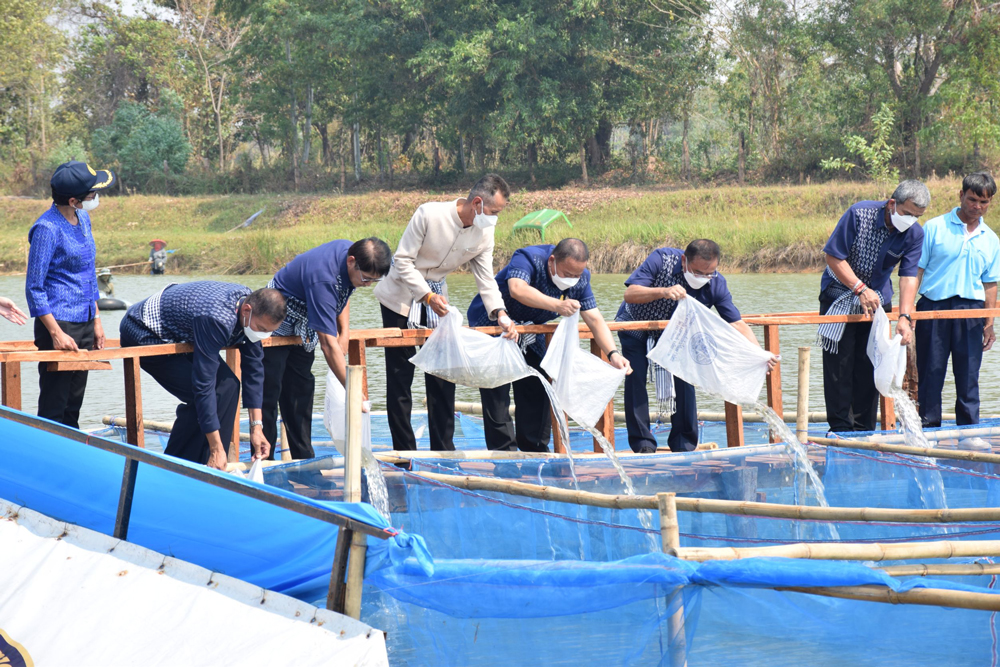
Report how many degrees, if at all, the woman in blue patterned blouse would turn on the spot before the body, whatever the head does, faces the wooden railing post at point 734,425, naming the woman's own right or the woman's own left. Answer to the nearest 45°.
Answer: approximately 45° to the woman's own left

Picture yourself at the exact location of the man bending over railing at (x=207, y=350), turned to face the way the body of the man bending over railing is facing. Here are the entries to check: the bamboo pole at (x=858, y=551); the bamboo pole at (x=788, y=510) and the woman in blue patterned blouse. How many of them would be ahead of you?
2

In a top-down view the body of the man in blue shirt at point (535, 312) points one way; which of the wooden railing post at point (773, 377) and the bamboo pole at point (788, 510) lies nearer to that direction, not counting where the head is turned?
the bamboo pole

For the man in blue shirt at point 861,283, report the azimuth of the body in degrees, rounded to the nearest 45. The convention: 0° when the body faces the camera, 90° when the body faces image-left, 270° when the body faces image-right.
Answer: approximately 315°

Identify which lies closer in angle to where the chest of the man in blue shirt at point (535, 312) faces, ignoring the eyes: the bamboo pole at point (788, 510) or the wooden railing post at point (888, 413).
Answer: the bamboo pole

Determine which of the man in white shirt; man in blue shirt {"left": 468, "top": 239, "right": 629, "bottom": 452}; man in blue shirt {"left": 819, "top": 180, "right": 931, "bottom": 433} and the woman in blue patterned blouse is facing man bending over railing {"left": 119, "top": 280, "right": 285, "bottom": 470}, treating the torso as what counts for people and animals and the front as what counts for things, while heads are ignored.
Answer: the woman in blue patterned blouse

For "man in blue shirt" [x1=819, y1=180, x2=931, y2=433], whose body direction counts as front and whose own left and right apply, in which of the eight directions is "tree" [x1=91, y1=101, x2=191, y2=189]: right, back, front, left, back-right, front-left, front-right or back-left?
back

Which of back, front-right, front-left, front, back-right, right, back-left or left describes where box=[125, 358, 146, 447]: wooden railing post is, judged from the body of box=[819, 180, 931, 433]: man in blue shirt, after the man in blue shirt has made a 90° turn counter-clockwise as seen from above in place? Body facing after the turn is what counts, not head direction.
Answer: back

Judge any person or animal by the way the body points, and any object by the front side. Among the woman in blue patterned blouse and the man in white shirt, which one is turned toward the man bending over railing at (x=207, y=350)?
the woman in blue patterned blouse

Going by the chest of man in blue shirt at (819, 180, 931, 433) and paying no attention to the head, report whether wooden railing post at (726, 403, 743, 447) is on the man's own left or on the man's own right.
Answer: on the man's own right

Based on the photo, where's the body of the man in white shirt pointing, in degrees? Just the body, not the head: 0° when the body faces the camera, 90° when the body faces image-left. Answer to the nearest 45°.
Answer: approximately 315°

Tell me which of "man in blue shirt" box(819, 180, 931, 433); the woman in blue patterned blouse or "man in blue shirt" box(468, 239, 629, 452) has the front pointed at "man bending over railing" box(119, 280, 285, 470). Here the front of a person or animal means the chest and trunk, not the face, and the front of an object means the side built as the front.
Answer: the woman in blue patterned blouse

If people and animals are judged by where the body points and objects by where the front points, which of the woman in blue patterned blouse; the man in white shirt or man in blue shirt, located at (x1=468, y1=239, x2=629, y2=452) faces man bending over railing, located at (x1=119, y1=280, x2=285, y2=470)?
the woman in blue patterned blouse
